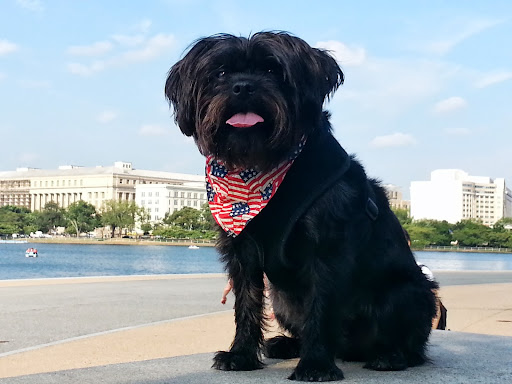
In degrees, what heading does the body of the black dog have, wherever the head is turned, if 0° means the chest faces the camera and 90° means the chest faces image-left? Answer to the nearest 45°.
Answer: approximately 45°
